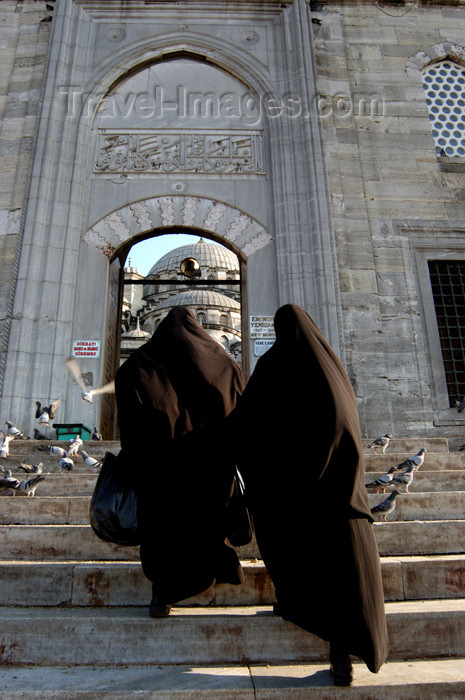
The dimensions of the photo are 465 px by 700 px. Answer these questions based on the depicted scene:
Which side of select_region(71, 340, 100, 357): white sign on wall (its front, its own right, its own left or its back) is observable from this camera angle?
front

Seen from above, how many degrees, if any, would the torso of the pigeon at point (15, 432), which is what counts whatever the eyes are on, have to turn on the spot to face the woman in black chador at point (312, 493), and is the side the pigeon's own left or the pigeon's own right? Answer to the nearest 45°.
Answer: approximately 90° to the pigeon's own left

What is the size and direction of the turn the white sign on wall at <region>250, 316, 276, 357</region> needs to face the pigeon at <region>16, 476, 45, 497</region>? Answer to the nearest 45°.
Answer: approximately 45° to its right

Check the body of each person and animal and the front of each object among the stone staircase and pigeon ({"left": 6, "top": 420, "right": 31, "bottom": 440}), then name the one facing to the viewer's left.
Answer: the pigeon

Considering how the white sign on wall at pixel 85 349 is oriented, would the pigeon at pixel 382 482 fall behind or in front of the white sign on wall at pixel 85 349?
in front

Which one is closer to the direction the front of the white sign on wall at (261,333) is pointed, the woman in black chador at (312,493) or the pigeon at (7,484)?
the woman in black chador

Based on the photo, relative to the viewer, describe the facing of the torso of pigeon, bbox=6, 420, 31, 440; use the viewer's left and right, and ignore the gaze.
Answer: facing to the left of the viewer

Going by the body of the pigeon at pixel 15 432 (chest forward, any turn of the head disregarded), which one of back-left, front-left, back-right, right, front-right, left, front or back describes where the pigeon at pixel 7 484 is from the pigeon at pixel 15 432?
left

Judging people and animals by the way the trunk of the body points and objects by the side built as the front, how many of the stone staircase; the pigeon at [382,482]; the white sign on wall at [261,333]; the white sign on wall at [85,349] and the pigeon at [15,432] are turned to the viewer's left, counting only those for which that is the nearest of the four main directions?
1

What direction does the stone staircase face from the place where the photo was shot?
facing the viewer
